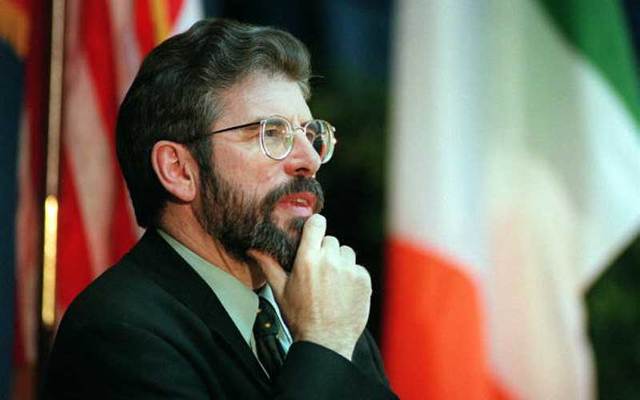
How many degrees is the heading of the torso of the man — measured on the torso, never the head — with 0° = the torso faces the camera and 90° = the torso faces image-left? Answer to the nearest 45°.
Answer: approximately 315°

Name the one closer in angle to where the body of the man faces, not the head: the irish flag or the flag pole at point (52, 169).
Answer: the irish flag

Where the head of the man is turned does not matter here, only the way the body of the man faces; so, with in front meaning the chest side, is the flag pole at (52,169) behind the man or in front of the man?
behind

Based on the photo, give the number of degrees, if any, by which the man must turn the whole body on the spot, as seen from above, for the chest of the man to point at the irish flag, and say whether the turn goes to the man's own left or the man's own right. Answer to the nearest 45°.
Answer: approximately 90° to the man's own left

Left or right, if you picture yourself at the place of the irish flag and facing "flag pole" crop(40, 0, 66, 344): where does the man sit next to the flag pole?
left
